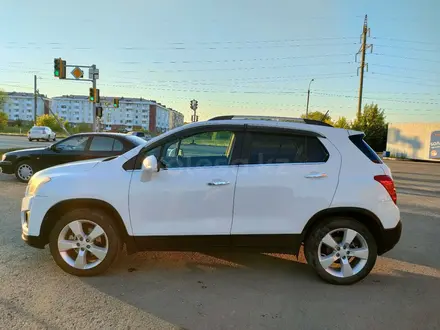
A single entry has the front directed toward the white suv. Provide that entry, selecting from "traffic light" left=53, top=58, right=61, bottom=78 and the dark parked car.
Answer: the traffic light

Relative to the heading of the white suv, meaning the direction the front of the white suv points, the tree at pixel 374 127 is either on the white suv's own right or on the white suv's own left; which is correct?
on the white suv's own right

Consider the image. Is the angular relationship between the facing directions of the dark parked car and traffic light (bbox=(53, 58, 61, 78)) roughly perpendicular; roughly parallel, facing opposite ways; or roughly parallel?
roughly perpendicular

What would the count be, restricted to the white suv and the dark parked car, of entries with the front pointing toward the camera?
0

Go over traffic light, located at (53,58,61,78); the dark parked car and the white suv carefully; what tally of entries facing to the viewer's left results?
2

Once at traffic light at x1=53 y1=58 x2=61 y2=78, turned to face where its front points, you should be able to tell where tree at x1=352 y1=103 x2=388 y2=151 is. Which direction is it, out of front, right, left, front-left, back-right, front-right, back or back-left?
left

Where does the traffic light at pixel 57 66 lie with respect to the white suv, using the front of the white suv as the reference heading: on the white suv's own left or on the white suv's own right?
on the white suv's own right

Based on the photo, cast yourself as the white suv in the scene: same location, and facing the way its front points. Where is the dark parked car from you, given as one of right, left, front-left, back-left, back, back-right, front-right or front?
front-right

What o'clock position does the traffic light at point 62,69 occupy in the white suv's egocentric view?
The traffic light is roughly at 2 o'clock from the white suv.

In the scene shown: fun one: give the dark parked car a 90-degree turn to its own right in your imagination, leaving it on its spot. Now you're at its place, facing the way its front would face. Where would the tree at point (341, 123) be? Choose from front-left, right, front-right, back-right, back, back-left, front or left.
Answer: front-right

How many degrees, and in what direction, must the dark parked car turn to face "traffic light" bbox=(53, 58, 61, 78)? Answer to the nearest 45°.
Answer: approximately 90° to its right

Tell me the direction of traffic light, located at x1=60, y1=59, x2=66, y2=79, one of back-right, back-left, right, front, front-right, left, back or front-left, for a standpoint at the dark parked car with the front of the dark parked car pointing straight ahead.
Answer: right

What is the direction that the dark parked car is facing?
to the viewer's left

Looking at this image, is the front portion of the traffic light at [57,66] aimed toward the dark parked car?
yes

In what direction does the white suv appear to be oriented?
to the viewer's left
